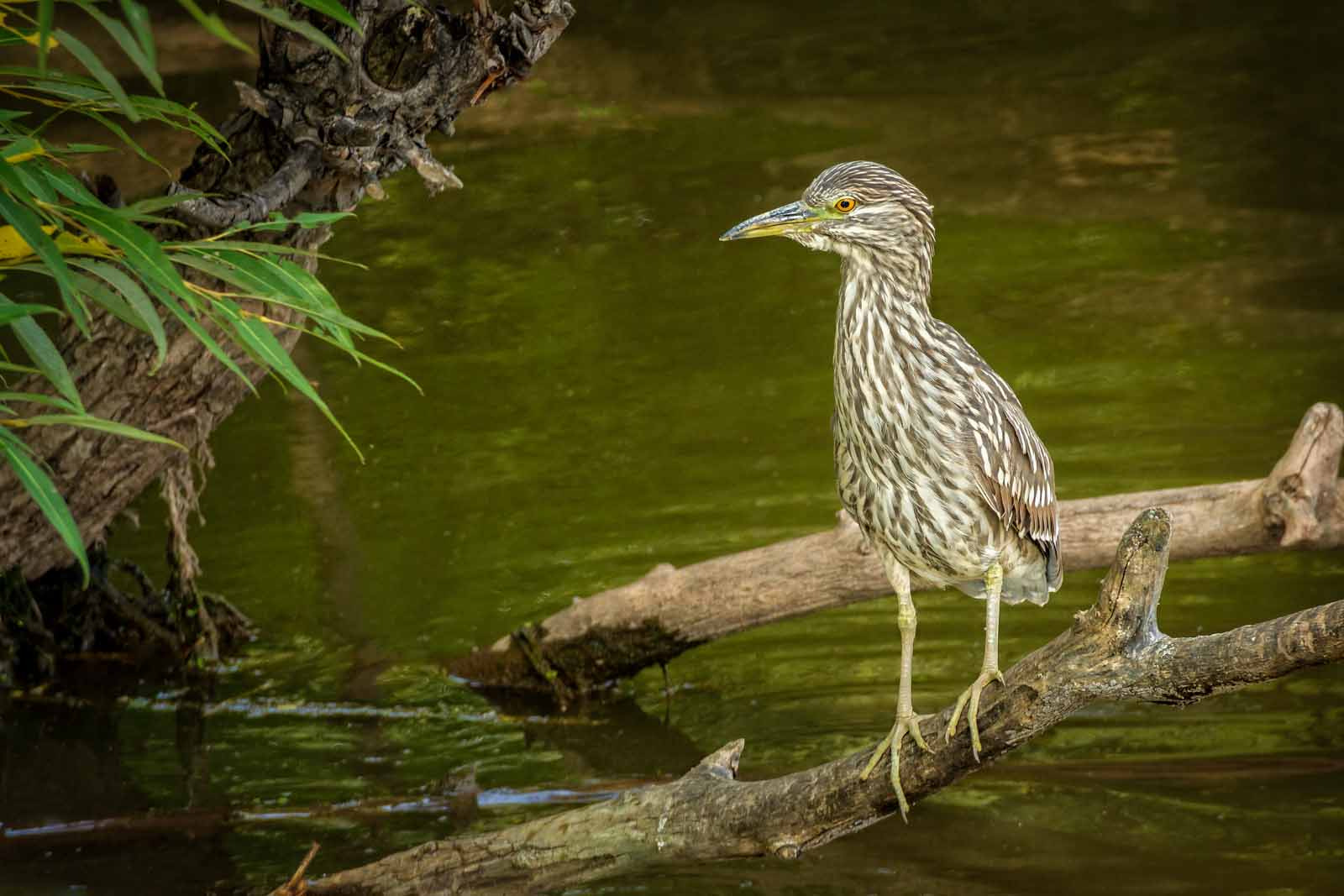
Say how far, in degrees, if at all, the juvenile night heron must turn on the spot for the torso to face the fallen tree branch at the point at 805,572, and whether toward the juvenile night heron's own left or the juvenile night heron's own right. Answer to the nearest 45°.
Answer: approximately 135° to the juvenile night heron's own right

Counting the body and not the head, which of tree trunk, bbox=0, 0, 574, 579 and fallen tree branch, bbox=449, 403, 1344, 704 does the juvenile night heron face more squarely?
the tree trunk

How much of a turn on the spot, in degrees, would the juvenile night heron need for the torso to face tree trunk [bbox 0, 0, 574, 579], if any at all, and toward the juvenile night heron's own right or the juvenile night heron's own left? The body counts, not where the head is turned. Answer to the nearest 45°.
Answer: approximately 90° to the juvenile night heron's own right

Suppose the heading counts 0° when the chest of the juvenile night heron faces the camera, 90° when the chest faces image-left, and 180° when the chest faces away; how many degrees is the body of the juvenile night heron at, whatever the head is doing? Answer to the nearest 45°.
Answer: approximately 45°
